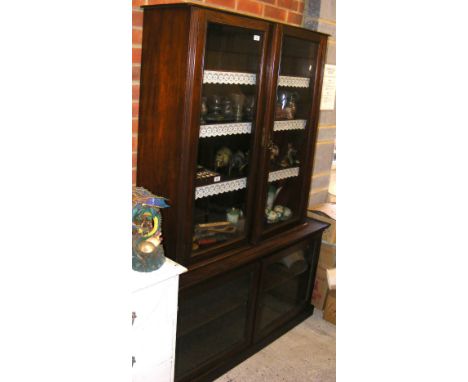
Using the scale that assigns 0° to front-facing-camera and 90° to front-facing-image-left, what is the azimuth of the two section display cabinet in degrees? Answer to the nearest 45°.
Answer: approximately 315°

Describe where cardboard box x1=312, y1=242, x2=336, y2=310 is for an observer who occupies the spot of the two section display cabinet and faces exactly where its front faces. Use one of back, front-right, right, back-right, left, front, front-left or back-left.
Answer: left

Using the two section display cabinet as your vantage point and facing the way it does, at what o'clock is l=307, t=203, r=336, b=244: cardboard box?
The cardboard box is roughly at 9 o'clock from the two section display cabinet.
